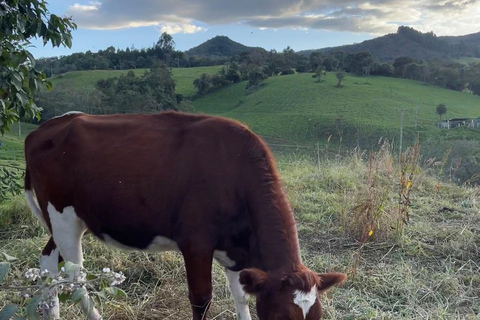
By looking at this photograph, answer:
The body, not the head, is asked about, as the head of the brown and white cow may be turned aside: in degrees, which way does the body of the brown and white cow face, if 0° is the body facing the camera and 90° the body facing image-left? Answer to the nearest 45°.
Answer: approximately 315°

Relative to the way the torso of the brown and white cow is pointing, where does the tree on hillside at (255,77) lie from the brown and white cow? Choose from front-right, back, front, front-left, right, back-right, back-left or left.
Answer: back-left

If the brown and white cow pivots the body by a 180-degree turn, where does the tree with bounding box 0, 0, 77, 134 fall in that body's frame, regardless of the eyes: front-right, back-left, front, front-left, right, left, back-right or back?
front

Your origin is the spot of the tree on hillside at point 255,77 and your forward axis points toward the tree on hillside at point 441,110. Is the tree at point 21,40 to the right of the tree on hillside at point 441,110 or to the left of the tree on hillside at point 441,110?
right

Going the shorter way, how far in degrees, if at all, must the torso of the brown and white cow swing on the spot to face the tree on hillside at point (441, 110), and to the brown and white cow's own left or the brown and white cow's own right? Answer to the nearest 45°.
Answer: approximately 90° to the brown and white cow's own left
